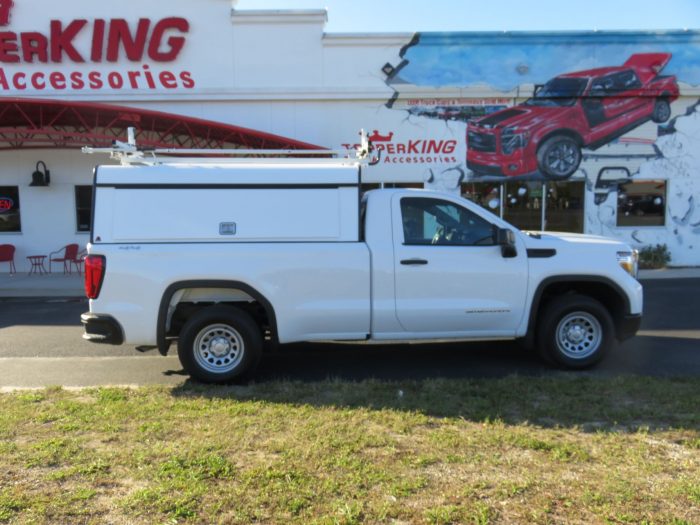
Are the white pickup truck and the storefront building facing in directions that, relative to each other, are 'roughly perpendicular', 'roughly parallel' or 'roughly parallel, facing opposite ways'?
roughly perpendicular

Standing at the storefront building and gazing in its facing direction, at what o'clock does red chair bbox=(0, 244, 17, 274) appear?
The red chair is roughly at 3 o'clock from the storefront building.

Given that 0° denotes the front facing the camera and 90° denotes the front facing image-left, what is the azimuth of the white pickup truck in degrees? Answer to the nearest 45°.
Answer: approximately 270°

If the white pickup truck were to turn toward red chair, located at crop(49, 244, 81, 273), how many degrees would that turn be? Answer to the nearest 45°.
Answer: approximately 135° to its left

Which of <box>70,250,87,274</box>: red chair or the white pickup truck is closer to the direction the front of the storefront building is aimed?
the white pickup truck

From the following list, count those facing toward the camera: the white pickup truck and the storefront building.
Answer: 1

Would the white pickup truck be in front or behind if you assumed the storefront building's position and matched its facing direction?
in front

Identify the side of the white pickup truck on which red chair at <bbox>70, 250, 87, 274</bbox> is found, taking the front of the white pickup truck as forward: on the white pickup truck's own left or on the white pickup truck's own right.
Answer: on the white pickup truck's own left

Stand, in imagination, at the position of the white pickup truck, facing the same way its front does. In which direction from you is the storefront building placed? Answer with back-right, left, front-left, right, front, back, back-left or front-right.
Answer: left

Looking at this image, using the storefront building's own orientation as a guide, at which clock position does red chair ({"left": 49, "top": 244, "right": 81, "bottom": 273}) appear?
The red chair is roughly at 3 o'clock from the storefront building.

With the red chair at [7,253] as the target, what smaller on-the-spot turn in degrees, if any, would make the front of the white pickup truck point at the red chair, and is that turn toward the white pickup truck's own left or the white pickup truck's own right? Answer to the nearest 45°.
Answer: approximately 135° to the white pickup truck's own left
